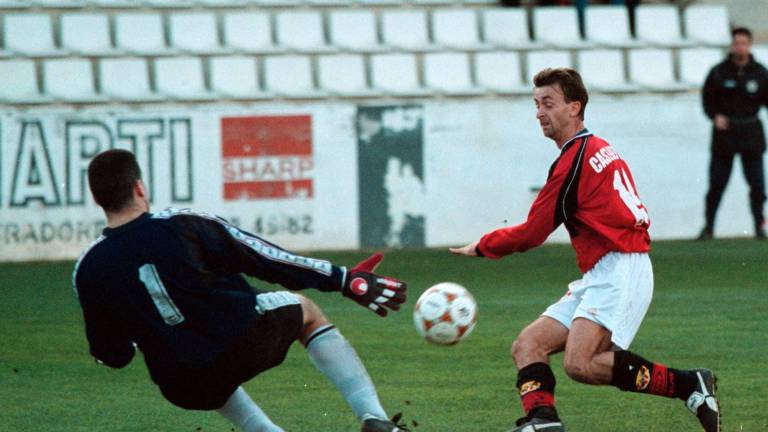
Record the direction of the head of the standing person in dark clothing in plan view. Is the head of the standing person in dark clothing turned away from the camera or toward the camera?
toward the camera

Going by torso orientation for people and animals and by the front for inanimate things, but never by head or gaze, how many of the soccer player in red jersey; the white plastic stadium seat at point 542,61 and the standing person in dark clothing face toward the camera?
2

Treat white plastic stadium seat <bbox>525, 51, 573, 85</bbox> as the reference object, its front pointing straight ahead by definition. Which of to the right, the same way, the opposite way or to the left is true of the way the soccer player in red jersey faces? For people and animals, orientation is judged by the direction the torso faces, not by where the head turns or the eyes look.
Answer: to the right

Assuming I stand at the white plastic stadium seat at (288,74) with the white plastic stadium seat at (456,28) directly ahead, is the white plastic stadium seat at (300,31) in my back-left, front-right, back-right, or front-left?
front-left

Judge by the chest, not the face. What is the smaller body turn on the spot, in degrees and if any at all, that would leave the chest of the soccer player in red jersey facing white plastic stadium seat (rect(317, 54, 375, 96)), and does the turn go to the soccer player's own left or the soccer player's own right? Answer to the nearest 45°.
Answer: approximately 90° to the soccer player's own right

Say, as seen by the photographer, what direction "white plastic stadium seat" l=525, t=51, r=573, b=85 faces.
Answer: facing the viewer

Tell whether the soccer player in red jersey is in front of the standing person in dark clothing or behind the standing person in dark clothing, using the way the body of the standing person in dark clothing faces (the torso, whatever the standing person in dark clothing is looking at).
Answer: in front

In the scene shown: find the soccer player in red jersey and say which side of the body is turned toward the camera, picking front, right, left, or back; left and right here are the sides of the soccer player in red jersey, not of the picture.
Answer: left

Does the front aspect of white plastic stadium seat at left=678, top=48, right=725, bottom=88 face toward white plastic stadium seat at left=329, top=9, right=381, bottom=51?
no

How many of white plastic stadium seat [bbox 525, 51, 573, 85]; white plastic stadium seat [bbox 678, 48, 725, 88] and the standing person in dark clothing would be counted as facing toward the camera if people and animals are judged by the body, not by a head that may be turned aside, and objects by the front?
3

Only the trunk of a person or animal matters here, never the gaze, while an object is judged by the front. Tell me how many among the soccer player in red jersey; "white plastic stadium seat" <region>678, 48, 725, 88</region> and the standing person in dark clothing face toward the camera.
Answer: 2

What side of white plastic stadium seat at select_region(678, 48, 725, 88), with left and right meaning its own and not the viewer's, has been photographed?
front

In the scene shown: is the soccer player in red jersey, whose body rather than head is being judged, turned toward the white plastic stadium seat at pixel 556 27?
no

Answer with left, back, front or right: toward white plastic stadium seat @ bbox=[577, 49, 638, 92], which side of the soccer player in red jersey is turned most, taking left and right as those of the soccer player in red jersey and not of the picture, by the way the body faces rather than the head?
right

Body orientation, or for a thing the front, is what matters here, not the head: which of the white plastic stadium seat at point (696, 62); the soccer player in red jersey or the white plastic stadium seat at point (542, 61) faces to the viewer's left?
the soccer player in red jersey

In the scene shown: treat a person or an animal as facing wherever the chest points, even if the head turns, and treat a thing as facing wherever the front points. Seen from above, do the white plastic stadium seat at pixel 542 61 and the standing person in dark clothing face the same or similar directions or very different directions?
same or similar directions

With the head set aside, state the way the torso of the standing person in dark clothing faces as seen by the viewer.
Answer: toward the camera

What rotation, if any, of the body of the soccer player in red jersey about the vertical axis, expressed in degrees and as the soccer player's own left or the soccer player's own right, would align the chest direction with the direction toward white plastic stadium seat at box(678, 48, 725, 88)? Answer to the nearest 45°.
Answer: approximately 90° to the soccer player's own right

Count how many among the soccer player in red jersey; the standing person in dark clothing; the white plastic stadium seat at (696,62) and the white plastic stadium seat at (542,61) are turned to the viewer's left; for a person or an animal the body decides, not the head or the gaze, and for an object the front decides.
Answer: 1
